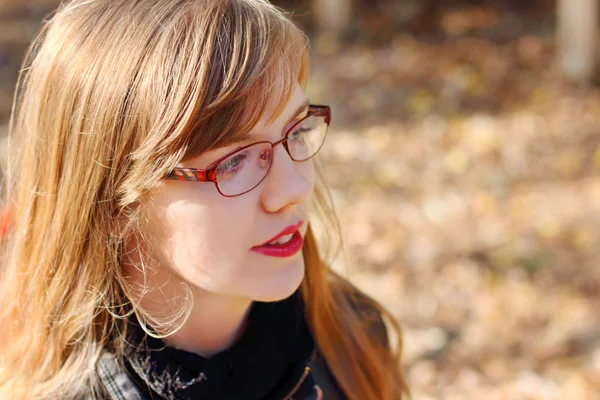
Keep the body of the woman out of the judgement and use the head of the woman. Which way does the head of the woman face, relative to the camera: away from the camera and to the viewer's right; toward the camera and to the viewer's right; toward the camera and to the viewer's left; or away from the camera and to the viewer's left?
toward the camera and to the viewer's right

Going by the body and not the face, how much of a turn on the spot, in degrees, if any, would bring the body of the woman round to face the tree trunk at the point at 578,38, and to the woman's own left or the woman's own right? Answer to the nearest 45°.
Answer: approximately 90° to the woman's own left

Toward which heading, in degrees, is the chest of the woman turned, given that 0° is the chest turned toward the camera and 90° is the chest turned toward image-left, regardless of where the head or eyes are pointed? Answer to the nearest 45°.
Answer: approximately 315°
